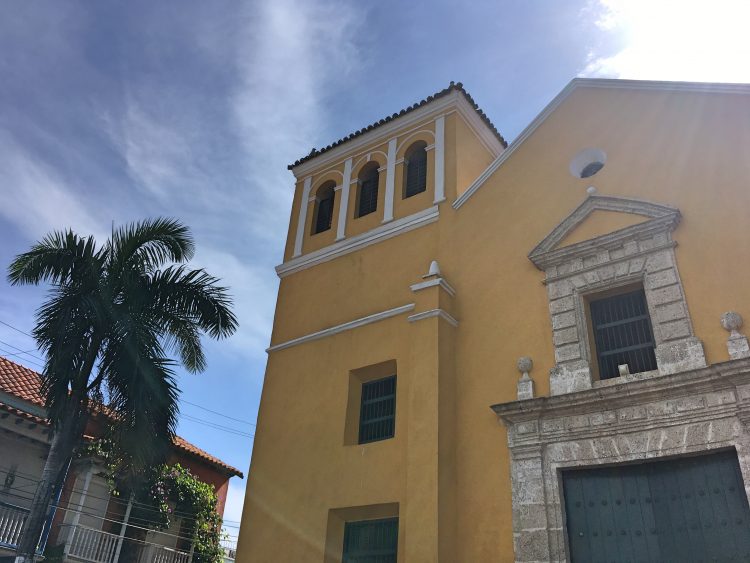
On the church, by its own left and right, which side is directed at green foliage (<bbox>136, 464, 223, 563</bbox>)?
right

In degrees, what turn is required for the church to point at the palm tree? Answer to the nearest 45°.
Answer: approximately 45° to its right

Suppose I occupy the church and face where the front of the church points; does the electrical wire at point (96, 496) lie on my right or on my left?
on my right

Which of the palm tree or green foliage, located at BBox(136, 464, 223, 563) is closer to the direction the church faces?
the palm tree
